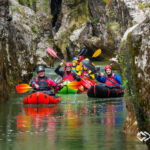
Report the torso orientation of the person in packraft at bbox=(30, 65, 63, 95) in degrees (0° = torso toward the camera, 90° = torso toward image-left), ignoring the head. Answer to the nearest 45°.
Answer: approximately 0°

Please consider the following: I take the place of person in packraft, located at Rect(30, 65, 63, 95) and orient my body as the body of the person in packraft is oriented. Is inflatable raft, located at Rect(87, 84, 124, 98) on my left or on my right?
on my left
